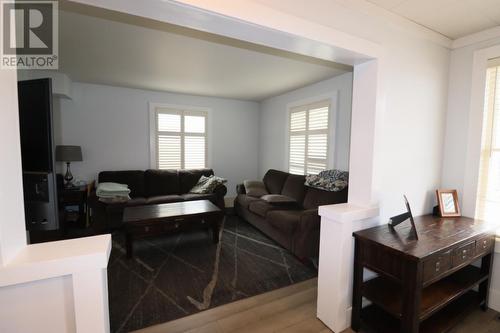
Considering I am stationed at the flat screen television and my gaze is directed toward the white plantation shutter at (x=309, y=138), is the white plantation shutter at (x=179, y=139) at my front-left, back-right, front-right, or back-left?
front-left

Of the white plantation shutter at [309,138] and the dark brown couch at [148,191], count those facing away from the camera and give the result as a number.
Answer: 0

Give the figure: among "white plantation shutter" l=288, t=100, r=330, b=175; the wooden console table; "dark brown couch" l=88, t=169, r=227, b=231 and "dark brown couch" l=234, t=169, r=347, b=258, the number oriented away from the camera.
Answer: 0

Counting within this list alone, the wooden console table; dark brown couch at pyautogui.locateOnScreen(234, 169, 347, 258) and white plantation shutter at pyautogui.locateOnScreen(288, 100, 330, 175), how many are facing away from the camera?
0

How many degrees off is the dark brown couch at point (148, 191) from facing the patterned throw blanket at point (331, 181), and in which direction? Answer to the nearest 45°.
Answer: approximately 45° to its left

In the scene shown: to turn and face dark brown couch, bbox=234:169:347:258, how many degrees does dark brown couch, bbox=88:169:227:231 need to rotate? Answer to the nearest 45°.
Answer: approximately 45° to its left

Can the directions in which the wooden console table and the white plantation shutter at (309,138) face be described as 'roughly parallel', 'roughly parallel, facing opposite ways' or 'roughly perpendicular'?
roughly perpendicular

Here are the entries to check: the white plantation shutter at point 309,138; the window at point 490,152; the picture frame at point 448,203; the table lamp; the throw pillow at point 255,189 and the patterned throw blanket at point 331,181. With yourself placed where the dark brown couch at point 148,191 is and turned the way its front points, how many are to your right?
1

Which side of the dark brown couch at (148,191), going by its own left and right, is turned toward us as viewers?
front

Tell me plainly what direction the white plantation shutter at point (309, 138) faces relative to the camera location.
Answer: facing the viewer and to the left of the viewer

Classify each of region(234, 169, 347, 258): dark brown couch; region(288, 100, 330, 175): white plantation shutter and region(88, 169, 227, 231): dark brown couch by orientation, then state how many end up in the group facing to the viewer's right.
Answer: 0

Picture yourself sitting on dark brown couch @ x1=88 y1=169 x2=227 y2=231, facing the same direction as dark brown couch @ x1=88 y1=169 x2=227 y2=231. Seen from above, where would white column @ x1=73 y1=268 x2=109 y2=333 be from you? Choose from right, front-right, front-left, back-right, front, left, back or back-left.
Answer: front

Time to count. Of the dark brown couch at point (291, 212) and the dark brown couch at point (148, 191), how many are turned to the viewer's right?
0

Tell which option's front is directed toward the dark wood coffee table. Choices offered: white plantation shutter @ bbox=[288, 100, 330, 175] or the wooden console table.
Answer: the white plantation shutter
